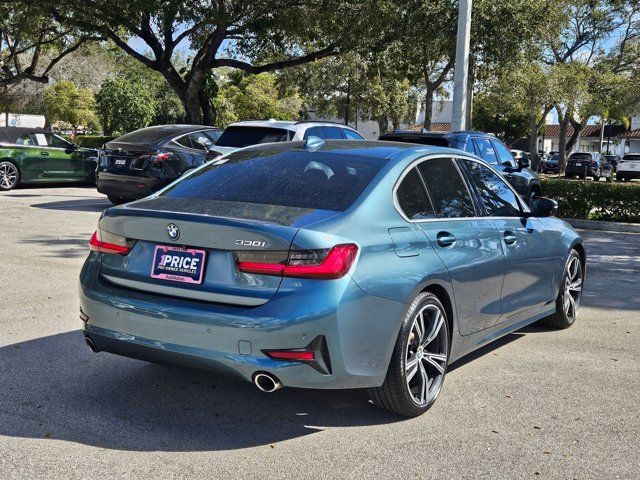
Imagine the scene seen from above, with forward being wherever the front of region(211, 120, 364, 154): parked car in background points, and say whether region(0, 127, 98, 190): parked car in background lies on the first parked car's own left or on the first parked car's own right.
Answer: on the first parked car's own left

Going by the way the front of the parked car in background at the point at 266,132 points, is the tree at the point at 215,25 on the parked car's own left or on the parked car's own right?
on the parked car's own left

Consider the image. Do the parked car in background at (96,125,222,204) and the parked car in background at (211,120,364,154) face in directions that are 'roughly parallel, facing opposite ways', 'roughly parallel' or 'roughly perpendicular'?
roughly parallel

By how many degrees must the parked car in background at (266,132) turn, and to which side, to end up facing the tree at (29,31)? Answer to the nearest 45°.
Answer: approximately 90° to its left

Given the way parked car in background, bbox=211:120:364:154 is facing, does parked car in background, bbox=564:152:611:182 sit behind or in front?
in front

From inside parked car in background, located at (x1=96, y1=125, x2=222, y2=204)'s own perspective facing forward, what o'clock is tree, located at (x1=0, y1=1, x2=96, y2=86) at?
The tree is roughly at 10 o'clock from the parked car in background.

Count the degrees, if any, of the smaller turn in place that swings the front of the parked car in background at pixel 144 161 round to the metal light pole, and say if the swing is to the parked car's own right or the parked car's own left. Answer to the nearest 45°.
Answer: approximately 45° to the parked car's own right

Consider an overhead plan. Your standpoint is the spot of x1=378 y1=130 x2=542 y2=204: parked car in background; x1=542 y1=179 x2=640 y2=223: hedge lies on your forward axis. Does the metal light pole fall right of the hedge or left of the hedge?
left

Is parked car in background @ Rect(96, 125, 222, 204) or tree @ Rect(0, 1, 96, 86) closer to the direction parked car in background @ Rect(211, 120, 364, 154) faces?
the tree

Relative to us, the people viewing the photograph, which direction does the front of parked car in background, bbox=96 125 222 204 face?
facing away from the viewer and to the right of the viewer

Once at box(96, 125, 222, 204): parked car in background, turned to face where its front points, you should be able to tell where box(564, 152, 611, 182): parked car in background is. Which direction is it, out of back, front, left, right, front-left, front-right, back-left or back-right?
front

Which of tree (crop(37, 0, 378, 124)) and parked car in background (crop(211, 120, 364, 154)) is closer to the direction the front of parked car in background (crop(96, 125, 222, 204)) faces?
the tree

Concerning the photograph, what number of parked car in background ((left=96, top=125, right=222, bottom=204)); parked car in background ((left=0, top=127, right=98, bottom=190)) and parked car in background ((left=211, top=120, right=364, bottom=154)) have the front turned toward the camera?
0

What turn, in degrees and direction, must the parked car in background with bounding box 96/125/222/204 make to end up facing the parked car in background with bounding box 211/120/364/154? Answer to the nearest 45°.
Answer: approximately 90° to its right

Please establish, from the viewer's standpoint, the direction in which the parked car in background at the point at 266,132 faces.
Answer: facing away from the viewer and to the right of the viewer

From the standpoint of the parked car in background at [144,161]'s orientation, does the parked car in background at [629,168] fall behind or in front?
in front
